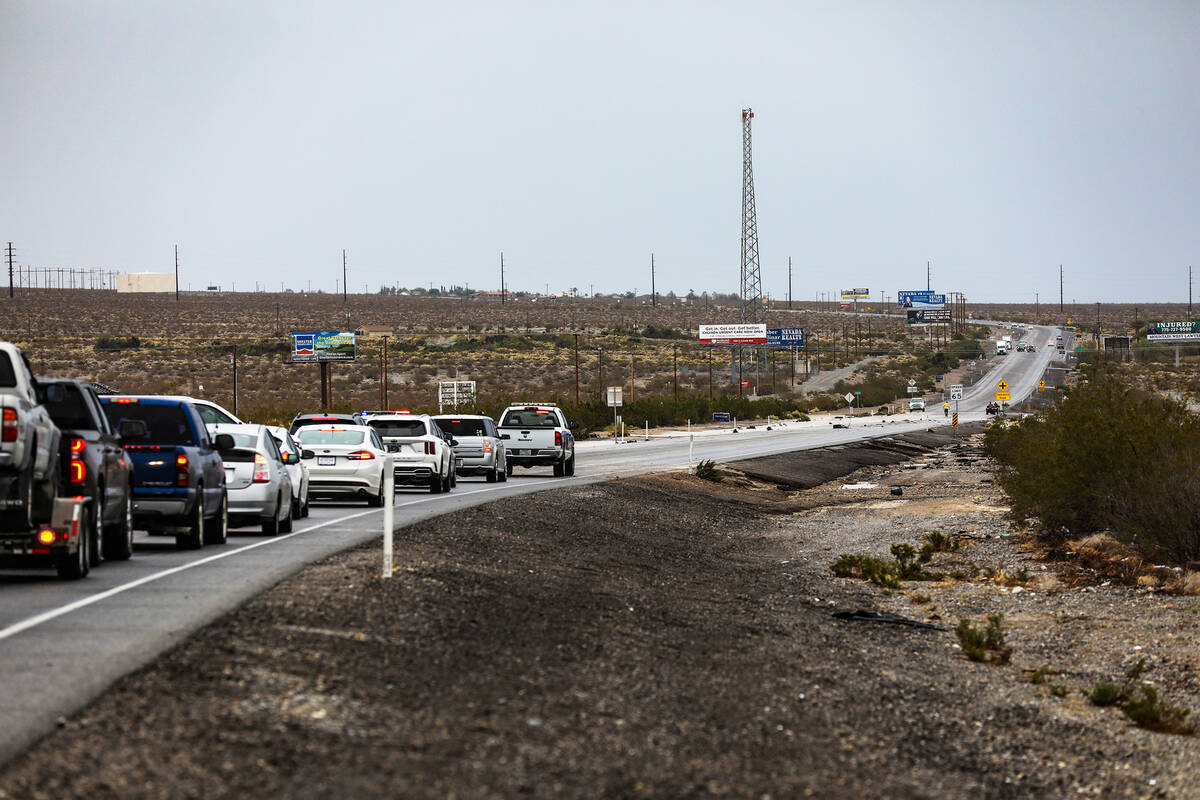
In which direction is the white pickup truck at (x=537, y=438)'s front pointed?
away from the camera

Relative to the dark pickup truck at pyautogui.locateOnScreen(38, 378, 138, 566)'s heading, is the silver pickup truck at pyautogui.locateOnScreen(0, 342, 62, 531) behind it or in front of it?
behind

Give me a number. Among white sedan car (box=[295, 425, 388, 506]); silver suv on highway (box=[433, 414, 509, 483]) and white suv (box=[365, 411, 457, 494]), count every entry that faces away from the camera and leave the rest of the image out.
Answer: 3

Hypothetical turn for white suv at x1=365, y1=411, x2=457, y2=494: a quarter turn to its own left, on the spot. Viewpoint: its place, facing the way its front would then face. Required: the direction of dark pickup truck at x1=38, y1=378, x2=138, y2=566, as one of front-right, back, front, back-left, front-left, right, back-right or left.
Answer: left

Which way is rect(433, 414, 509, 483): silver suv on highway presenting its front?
away from the camera

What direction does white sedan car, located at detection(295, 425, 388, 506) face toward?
away from the camera

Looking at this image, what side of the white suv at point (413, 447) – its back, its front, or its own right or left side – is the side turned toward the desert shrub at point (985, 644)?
back

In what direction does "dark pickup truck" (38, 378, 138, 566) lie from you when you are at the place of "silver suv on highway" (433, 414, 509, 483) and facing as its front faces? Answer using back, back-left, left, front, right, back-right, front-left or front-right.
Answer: back

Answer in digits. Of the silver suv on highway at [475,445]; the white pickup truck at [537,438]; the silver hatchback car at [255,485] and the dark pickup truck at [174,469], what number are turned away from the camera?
4

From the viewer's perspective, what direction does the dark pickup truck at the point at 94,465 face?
away from the camera

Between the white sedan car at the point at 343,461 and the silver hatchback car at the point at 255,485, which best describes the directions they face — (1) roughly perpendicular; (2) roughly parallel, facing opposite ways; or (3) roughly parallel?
roughly parallel

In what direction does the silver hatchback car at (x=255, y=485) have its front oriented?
away from the camera

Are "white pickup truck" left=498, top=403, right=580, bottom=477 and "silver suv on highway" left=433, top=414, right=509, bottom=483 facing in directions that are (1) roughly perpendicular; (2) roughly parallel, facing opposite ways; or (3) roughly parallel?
roughly parallel

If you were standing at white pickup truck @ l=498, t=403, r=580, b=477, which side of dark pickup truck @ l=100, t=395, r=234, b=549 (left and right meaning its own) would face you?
front

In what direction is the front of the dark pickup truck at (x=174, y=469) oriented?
away from the camera

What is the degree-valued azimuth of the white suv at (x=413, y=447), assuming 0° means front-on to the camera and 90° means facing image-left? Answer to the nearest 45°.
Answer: approximately 180°
